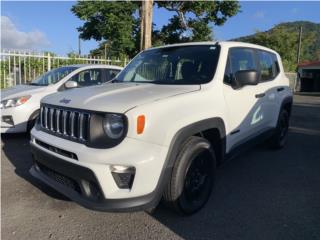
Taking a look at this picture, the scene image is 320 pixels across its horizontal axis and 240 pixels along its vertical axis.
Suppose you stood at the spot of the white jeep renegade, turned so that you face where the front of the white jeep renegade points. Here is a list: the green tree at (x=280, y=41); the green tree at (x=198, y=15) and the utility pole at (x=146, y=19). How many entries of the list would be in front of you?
0

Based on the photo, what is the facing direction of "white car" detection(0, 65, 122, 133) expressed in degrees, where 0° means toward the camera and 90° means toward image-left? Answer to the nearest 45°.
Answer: approximately 45°

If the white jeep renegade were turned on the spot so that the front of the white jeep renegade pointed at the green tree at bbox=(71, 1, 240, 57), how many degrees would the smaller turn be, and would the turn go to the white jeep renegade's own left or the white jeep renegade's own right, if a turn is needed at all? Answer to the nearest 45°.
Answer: approximately 135° to the white jeep renegade's own right

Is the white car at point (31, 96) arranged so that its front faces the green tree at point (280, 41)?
no

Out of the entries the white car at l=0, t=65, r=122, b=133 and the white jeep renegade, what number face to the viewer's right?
0

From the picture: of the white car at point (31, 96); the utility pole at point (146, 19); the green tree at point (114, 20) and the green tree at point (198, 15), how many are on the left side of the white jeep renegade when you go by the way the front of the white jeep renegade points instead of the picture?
0

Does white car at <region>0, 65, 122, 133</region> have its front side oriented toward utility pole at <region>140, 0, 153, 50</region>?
no

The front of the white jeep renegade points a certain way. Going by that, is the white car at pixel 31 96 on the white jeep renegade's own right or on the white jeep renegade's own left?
on the white jeep renegade's own right

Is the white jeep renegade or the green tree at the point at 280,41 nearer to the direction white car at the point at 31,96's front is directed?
the white jeep renegade

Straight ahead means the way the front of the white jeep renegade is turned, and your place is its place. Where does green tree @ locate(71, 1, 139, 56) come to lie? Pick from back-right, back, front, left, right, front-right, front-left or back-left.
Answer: back-right

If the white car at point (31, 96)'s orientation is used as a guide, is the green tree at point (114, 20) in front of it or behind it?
behind

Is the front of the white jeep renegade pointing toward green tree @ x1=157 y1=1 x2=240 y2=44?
no

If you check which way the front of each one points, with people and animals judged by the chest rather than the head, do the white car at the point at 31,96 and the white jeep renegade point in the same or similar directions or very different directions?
same or similar directions

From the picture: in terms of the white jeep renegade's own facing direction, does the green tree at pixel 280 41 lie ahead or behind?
behind

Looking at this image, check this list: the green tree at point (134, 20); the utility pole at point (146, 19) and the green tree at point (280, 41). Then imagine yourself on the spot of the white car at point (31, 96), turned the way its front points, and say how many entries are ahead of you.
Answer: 0

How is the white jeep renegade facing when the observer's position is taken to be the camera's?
facing the viewer and to the left of the viewer

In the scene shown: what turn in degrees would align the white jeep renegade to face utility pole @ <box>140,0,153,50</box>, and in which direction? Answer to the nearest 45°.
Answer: approximately 135° to its right

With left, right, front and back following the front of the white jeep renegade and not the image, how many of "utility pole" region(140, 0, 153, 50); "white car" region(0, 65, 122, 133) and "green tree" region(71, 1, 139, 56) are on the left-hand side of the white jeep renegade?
0
